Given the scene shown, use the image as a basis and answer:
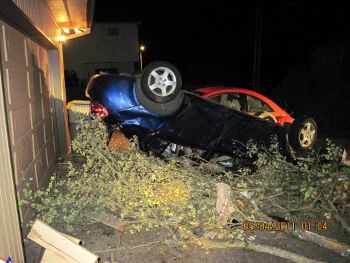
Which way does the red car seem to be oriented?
to the viewer's right

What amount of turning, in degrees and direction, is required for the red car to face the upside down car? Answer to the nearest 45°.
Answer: approximately 135° to its right

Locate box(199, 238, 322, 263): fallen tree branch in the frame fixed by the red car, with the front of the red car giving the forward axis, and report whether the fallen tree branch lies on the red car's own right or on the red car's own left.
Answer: on the red car's own right

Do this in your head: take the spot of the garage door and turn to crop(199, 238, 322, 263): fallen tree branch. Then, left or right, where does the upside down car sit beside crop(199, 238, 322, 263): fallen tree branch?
left
